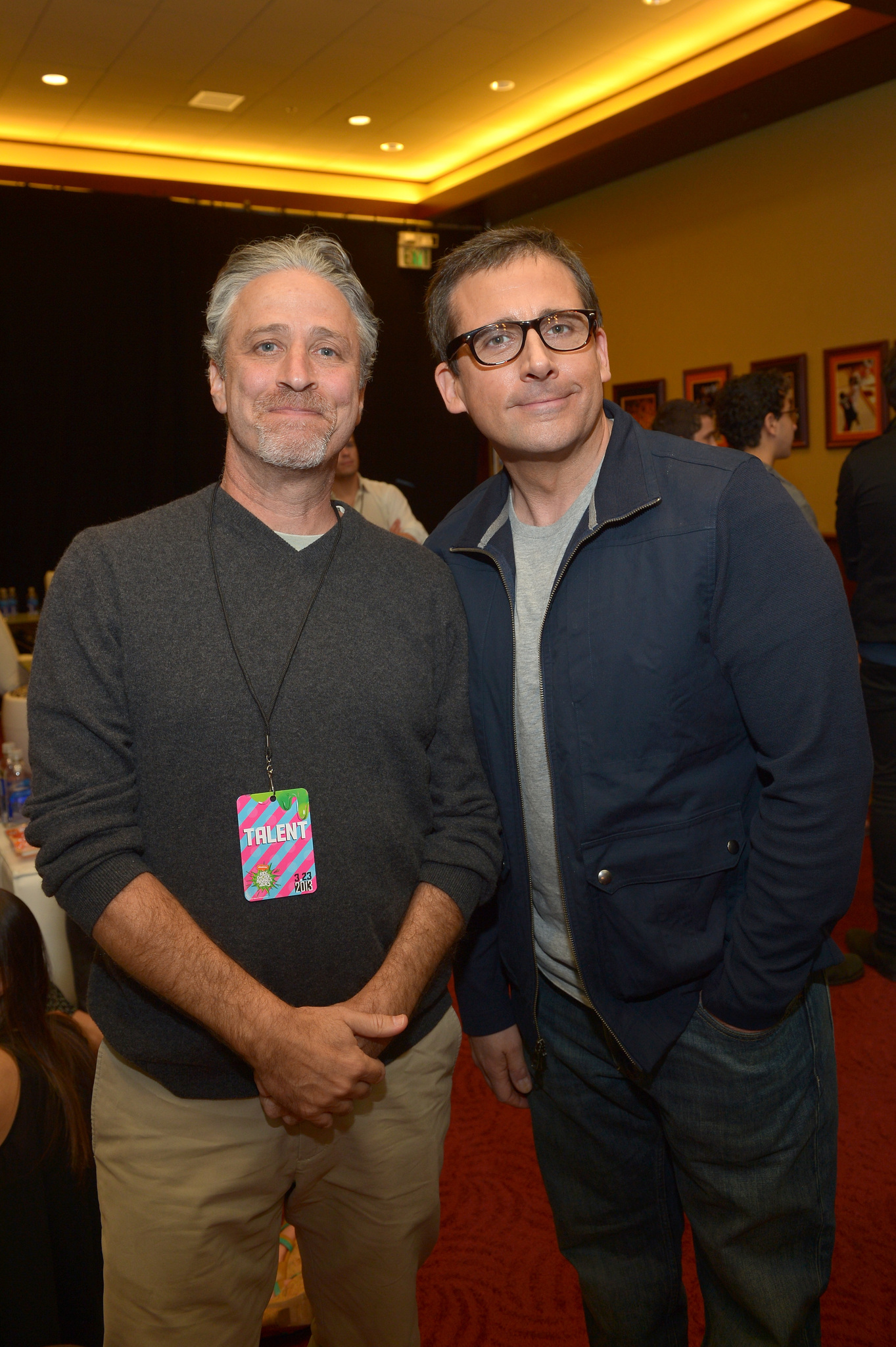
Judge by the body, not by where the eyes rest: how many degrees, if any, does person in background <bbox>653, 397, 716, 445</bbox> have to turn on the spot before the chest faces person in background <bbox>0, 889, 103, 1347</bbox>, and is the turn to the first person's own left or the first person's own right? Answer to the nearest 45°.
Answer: approximately 90° to the first person's own right

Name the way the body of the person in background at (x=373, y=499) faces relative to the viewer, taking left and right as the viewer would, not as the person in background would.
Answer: facing the viewer

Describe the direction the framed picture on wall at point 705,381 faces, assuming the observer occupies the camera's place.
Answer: facing the viewer and to the left of the viewer

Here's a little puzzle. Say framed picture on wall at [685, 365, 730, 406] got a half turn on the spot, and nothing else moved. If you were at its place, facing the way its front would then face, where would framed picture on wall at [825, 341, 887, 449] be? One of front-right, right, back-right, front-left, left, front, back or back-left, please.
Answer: right

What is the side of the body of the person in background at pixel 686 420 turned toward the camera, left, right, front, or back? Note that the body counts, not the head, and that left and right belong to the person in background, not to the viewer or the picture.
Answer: right

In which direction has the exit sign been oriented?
toward the camera

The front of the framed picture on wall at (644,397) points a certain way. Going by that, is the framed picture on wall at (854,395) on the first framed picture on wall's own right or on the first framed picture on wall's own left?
on the first framed picture on wall's own left

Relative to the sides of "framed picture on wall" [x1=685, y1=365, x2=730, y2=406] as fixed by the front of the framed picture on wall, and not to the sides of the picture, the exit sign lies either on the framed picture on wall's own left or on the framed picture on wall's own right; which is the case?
on the framed picture on wall's own right

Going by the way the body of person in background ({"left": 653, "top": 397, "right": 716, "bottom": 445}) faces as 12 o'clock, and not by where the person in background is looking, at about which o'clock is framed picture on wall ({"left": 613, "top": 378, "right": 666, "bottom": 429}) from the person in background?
The framed picture on wall is roughly at 9 o'clock from the person in background.

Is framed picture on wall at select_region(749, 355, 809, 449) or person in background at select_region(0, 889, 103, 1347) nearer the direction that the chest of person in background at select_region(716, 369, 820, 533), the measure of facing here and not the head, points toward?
the framed picture on wall

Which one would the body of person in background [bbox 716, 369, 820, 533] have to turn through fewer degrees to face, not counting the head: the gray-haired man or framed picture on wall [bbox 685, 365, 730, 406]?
the framed picture on wall

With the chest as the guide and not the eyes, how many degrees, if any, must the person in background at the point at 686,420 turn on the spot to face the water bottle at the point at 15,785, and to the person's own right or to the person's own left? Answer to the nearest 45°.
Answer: approximately 135° to the person's own right
